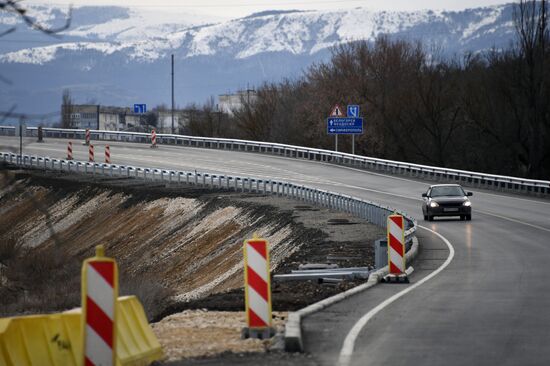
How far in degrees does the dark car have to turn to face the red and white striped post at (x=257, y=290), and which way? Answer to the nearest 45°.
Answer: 0° — it already faces it

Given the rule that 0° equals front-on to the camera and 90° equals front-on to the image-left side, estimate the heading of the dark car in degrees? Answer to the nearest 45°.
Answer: approximately 0°

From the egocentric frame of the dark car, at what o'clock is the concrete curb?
The concrete curb is roughly at 12 o'clock from the dark car.

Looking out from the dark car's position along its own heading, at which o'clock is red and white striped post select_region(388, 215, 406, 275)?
The red and white striped post is roughly at 12 o'clock from the dark car.

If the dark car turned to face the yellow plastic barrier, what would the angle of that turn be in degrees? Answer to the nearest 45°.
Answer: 0° — it already faces it

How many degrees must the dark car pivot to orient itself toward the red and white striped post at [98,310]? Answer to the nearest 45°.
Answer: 0° — it already faces it
